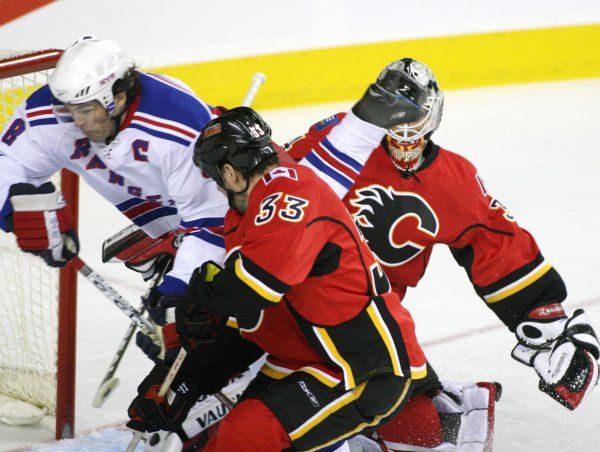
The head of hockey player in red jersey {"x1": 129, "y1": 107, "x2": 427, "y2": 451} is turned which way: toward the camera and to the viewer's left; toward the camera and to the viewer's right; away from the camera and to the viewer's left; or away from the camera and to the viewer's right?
away from the camera and to the viewer's left

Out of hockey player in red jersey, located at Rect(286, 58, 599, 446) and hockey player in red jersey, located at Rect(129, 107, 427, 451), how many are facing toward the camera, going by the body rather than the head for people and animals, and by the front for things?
1

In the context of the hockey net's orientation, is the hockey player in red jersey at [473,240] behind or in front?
in front

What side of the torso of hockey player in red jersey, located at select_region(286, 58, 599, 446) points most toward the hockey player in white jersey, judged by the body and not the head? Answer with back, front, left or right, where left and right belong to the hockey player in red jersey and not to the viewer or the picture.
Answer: right

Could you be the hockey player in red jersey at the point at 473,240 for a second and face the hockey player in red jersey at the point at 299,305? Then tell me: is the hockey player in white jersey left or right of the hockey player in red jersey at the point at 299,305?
right

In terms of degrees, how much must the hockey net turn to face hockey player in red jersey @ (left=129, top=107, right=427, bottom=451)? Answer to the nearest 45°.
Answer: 0° — it already faces them

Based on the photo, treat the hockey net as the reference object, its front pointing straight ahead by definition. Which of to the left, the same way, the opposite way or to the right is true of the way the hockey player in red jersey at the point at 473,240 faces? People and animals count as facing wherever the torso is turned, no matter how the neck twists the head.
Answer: to the right
